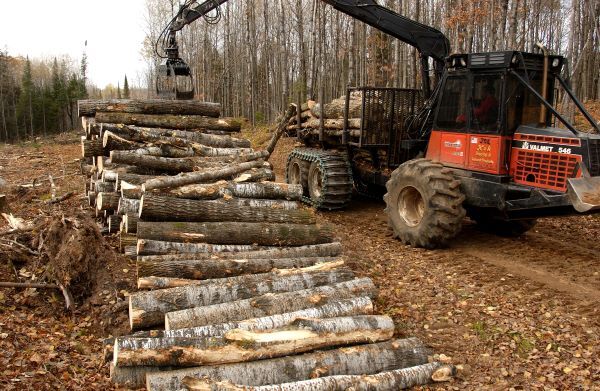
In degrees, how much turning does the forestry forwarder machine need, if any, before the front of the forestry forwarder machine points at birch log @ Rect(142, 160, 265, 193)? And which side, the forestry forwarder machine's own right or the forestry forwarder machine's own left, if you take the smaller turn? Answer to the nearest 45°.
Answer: approximately 135° to the forestry forwarder machine's own right

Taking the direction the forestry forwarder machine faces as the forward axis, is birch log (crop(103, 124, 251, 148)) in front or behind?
behind

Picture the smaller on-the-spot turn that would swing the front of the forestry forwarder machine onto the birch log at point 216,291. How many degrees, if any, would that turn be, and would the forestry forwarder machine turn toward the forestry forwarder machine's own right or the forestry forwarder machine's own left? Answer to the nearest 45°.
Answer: approximately 90° to the forestry forwarder machine's own right

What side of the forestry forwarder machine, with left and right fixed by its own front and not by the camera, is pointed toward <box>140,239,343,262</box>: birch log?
right

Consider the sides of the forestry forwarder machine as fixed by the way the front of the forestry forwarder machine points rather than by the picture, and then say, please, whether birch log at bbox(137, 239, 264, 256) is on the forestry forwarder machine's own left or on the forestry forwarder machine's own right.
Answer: on the forestry forwarder machine's own right

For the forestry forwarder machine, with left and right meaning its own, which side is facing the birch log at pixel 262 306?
right

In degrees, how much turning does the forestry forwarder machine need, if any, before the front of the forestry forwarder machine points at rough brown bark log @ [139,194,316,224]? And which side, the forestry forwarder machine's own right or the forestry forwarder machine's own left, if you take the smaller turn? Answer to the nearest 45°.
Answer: approximately 90° to the forestry forwarder machine's own right

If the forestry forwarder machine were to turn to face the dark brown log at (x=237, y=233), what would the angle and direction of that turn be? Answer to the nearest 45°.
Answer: approximately 90° to its right

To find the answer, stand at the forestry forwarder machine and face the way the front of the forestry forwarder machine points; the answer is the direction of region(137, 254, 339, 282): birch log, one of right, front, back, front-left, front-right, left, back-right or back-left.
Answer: right
